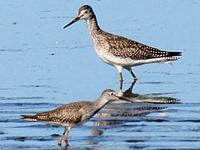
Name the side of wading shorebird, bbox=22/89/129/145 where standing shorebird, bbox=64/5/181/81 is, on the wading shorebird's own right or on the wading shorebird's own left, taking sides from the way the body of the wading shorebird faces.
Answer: on the wading shorebird's own left

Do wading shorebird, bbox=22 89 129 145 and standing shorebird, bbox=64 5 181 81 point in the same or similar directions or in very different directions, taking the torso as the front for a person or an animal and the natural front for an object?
very different directions

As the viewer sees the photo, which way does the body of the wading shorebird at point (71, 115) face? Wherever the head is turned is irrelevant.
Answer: to the viewer's right

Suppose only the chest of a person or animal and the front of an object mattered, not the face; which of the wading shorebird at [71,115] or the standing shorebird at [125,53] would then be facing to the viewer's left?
the standing shorebird

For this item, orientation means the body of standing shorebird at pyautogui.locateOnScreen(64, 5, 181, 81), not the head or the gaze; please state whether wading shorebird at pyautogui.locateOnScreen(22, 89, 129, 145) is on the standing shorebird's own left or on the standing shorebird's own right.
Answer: on the standing shorebird's own left

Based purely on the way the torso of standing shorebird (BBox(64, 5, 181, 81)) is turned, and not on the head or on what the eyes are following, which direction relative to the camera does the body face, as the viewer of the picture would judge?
to the viewer's left

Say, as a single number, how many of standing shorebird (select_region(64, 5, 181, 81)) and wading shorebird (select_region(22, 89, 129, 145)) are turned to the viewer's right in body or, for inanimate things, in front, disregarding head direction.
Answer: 1
